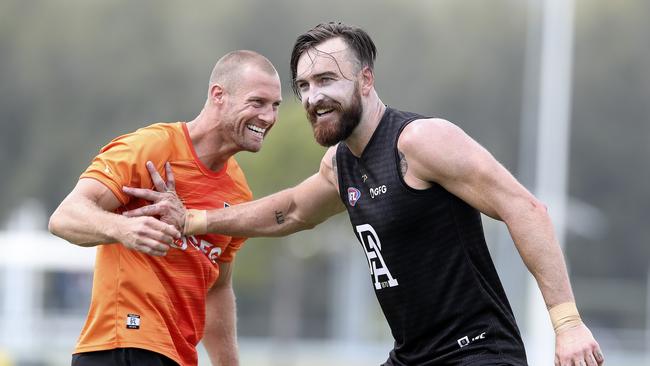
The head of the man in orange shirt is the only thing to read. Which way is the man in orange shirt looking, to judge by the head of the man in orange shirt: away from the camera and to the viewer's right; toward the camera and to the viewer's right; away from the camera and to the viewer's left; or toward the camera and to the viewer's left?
toward the camera and to the viewer's right

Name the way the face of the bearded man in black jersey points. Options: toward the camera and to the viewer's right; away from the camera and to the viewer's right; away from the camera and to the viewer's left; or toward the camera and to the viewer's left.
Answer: toward the camera and to the viewer's left

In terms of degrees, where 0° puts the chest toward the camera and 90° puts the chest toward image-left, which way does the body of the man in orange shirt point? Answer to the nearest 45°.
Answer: approximately 315°

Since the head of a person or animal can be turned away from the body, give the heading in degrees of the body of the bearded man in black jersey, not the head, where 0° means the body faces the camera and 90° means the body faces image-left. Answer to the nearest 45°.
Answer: approximately 45°

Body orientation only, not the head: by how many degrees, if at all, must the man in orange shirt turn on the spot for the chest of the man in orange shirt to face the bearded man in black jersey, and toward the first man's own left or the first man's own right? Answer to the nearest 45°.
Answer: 0° — they already face them

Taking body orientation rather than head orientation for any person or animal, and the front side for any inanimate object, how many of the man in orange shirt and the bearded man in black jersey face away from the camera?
0
